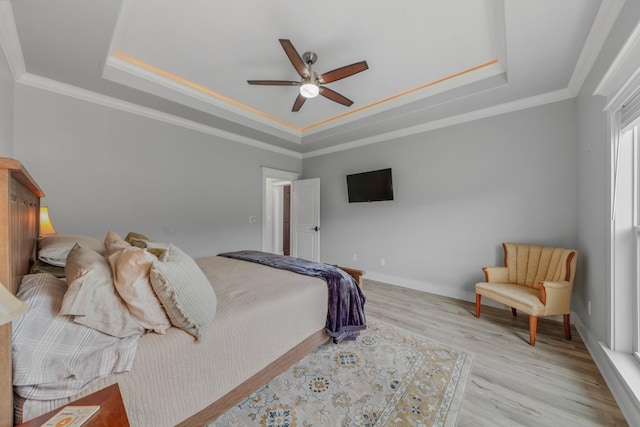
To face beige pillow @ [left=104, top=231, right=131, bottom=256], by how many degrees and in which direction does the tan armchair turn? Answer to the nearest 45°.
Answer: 0° — it already faces it

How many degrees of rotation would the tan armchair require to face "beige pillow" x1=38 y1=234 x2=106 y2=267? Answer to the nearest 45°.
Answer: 0° — it already faces it

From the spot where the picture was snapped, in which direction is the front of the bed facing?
facing away from the viewer and to the right of the viewer

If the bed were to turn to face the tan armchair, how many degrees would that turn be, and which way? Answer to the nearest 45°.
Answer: approximately 45° to its right

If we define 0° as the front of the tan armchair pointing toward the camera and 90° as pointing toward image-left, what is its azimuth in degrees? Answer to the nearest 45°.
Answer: approximately 45°

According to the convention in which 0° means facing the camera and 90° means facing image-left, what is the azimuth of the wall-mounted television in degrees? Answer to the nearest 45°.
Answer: approximately 45°

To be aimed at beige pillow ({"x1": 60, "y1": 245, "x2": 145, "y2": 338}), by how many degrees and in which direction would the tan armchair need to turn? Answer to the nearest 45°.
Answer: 0° — it already faces it
